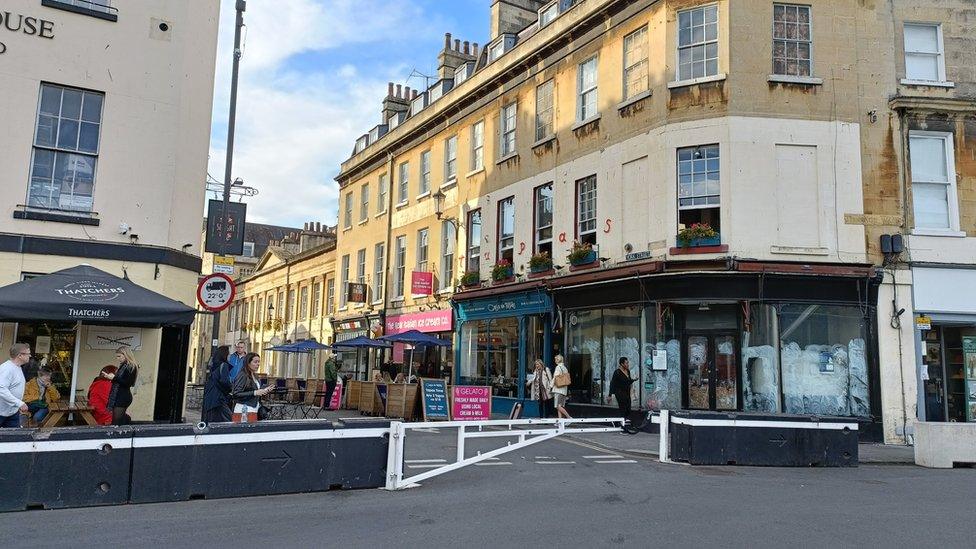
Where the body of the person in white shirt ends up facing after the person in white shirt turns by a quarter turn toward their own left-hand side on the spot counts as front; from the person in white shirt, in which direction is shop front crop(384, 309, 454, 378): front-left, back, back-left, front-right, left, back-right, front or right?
front-right

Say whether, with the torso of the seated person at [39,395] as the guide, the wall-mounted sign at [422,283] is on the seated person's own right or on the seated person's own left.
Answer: on the seated person's own left

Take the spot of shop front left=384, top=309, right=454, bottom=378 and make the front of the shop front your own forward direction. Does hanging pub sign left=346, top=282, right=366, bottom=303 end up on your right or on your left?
on your right

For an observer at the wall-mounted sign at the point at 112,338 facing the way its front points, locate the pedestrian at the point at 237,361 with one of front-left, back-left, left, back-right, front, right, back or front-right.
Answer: front-left

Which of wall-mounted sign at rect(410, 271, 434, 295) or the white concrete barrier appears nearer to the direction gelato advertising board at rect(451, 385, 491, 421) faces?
the white concrete barrier

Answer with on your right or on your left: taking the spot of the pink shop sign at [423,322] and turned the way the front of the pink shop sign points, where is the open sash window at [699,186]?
on your left

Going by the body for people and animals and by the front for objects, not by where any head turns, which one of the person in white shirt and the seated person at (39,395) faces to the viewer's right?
the person in white shirt

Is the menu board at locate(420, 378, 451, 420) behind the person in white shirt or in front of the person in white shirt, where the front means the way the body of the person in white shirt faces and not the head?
in front

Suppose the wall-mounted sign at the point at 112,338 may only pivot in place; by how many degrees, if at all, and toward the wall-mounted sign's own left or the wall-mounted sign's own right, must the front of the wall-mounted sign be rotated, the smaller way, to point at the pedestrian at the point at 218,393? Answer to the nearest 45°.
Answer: approximately 45° to the wall-mounted sign's own left
